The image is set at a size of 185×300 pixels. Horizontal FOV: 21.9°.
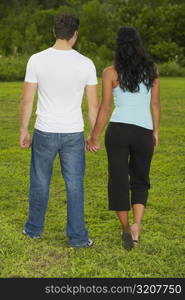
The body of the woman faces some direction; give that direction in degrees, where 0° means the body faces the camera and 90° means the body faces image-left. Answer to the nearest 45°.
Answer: approximately 180°

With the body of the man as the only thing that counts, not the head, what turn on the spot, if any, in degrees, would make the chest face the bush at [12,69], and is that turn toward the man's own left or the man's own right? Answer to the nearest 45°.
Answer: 0° — they already face it

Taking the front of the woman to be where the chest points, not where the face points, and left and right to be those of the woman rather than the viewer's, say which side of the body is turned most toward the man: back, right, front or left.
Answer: left

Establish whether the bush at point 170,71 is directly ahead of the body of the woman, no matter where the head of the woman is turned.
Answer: yes

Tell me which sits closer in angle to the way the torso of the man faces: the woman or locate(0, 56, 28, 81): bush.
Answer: the bush

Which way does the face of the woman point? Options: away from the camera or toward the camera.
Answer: away from the camera

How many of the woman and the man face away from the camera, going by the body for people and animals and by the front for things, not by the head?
2

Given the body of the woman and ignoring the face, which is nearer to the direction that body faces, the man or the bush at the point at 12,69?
the bush

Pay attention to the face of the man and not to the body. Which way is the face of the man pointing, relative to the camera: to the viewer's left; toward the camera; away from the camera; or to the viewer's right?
away from the camera

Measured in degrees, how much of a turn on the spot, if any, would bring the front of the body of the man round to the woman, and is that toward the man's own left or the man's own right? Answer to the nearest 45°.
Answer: approximately 90° to the man's own right

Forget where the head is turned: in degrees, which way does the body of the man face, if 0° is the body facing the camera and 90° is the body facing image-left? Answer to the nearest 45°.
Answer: approximately 180°

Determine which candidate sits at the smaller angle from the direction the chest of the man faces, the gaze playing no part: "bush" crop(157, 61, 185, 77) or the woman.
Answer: the bush
